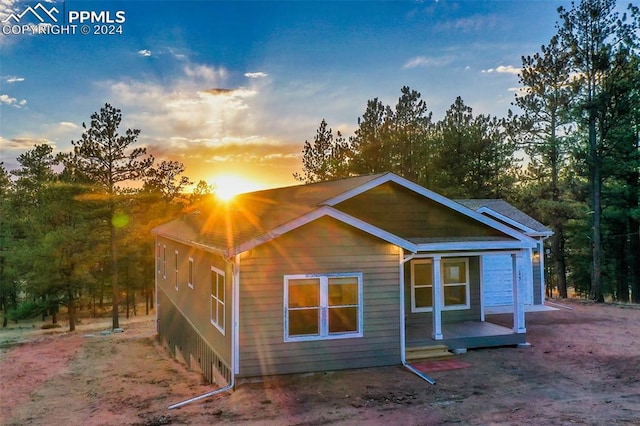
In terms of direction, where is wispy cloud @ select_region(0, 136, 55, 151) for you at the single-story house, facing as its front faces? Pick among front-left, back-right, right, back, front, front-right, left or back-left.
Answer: back

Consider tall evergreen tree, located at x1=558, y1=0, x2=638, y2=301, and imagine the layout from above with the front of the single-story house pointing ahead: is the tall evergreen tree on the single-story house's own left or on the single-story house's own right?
on the single-story house's own left

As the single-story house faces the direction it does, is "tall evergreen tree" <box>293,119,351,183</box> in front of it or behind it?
behind

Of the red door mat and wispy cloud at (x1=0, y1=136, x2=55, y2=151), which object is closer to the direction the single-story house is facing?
the red door mat

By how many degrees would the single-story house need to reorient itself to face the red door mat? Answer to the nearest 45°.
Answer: approximately 45° to its left

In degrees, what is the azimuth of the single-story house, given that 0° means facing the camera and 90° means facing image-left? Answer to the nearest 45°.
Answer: approximately 315°

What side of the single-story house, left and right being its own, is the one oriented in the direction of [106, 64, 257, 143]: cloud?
back

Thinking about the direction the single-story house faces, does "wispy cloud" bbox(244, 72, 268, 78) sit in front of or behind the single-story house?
behind

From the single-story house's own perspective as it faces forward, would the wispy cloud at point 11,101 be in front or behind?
behind
